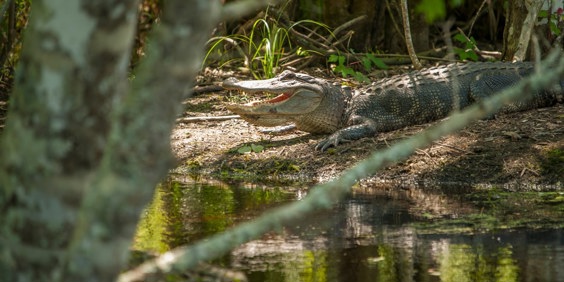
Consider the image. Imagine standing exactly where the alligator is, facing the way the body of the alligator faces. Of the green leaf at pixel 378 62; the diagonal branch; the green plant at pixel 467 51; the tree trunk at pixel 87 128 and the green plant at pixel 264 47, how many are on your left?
2

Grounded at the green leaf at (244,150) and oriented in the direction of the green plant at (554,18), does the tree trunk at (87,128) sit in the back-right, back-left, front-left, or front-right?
back-right

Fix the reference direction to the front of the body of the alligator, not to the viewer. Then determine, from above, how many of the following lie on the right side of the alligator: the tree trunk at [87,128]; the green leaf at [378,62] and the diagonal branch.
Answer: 1

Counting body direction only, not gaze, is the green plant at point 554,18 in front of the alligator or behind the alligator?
behind

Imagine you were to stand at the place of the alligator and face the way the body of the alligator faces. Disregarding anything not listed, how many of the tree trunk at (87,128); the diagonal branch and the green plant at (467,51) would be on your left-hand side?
2

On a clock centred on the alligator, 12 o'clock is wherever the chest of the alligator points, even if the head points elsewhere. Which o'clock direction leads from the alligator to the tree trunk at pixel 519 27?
The tree trunk is roughly at 5 o'clock from the alligator.

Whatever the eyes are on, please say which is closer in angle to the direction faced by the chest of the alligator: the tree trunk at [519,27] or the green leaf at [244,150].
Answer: the green leaf

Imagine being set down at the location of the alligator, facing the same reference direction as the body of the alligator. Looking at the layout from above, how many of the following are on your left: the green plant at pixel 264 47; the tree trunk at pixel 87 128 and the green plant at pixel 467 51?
1

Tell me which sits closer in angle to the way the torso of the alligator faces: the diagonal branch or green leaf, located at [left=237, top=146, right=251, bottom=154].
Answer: the green leaf

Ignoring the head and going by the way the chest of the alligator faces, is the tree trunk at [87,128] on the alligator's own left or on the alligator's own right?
on the alligator's own left

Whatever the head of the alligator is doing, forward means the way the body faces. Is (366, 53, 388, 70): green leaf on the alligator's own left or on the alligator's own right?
on the alligator's own right

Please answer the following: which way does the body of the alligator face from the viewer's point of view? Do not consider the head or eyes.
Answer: to the viewer's left

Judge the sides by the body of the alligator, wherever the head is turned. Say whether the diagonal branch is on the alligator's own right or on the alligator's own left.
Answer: on the alligator's own left

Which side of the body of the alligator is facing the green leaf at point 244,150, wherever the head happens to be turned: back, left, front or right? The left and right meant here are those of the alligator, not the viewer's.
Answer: front
